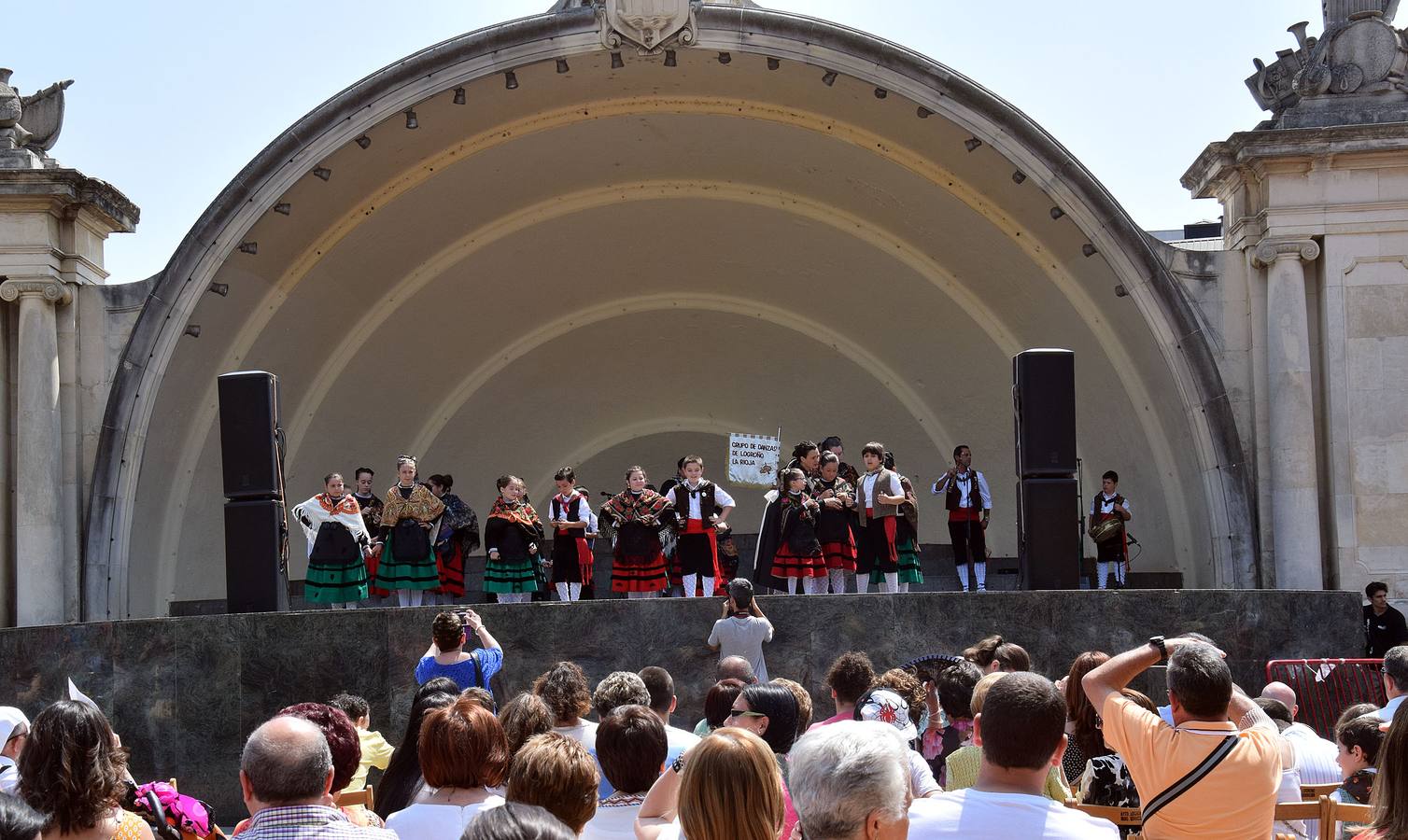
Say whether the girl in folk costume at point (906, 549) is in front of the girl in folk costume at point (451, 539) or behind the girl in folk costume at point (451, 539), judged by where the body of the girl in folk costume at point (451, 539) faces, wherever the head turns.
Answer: behind

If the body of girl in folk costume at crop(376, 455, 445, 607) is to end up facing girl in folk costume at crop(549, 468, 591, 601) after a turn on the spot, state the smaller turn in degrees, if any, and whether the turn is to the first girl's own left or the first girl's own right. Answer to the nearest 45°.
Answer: approximately 90° to the first girl's own left

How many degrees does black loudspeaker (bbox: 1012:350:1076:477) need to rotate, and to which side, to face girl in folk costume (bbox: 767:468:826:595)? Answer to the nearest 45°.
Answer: approximately 135° to its right

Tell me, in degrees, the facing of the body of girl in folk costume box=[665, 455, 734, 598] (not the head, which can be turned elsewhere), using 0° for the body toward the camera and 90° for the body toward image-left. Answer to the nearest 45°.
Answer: approximately 0°

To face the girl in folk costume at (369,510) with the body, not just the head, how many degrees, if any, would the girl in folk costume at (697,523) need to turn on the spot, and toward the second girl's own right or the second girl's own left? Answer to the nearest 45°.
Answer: approximately 135° to the second girl's own right

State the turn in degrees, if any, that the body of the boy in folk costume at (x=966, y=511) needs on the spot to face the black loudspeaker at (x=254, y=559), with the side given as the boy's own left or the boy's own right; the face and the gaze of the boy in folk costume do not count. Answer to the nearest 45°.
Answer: approximately 45° to the boy's own right

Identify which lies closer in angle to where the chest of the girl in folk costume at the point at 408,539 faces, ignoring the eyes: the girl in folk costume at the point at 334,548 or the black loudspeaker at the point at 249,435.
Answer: the black loudspeaker
